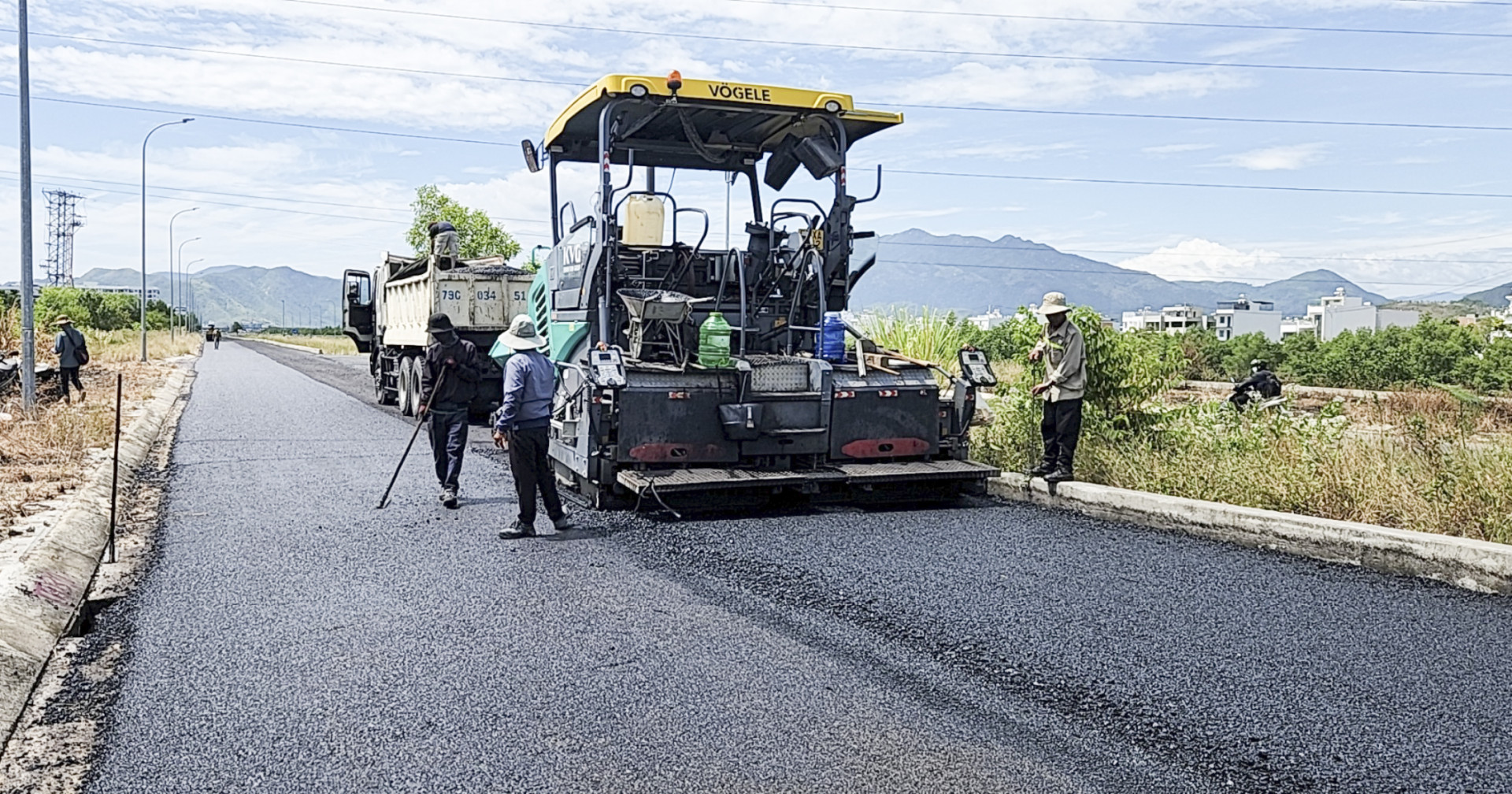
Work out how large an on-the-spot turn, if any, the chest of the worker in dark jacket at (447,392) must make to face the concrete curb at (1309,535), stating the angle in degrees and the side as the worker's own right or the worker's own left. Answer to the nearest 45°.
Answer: approximately 45° to the worker's own left

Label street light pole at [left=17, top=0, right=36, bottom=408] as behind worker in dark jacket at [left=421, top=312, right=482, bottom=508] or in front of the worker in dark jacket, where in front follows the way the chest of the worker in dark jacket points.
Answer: behind

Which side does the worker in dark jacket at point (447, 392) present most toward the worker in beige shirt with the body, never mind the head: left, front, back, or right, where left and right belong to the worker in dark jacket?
left

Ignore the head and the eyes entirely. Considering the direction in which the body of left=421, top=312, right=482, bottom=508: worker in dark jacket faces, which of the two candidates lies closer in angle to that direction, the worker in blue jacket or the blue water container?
the worker in blue jacket

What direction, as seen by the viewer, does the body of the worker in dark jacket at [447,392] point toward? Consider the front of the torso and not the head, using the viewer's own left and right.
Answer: facing the viewer

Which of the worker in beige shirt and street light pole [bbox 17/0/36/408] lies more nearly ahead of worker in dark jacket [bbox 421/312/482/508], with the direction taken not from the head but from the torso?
the worker in beige shirt

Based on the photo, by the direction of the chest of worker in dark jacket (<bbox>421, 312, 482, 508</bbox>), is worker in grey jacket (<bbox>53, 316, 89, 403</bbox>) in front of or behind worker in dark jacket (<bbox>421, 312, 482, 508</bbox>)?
behind

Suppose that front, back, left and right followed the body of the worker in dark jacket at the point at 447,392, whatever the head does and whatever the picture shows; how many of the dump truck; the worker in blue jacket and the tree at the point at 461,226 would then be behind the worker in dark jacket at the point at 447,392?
2

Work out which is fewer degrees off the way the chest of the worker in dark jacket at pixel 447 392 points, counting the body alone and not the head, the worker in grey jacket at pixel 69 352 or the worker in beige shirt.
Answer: the worker in beige shirt

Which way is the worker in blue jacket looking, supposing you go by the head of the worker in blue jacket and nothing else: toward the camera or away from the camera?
away from the camera

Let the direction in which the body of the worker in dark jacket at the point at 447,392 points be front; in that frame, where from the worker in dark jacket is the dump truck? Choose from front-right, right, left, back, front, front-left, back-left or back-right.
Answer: back

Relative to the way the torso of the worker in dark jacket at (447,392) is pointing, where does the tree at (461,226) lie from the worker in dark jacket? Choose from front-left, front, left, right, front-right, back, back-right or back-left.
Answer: back
